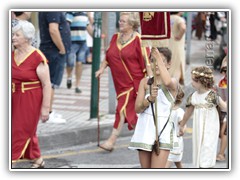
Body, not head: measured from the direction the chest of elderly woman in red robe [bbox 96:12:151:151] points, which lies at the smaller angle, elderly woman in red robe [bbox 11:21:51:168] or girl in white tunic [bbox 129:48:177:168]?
the elderly woman in red robe

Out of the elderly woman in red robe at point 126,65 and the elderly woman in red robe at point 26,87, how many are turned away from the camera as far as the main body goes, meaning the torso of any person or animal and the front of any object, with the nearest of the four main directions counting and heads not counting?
0

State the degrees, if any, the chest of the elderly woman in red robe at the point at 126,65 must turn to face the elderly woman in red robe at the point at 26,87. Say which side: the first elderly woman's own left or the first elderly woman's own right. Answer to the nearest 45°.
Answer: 0° — they already face them

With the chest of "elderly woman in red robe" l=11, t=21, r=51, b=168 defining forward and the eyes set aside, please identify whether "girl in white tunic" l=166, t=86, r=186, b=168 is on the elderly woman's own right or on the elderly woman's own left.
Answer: on the elderly woman's own left

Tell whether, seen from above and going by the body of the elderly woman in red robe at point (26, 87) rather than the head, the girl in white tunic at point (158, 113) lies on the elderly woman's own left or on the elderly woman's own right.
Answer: on the elderly woman's own left

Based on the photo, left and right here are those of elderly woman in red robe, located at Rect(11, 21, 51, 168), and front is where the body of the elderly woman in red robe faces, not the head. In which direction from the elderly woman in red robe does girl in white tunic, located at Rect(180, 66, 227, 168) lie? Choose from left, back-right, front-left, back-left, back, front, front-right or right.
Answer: back-left

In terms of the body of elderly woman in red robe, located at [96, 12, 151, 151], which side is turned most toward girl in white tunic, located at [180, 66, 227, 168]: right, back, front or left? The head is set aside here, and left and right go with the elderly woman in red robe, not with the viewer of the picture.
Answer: left

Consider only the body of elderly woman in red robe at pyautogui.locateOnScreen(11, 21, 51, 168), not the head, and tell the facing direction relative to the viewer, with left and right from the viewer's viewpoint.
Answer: facing the viewer and to the left of the viewer

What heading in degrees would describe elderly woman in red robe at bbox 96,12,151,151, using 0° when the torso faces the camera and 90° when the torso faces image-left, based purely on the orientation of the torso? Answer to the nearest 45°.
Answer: approximately 45°

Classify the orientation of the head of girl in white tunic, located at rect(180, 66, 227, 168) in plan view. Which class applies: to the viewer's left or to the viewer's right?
to the viewer's left
